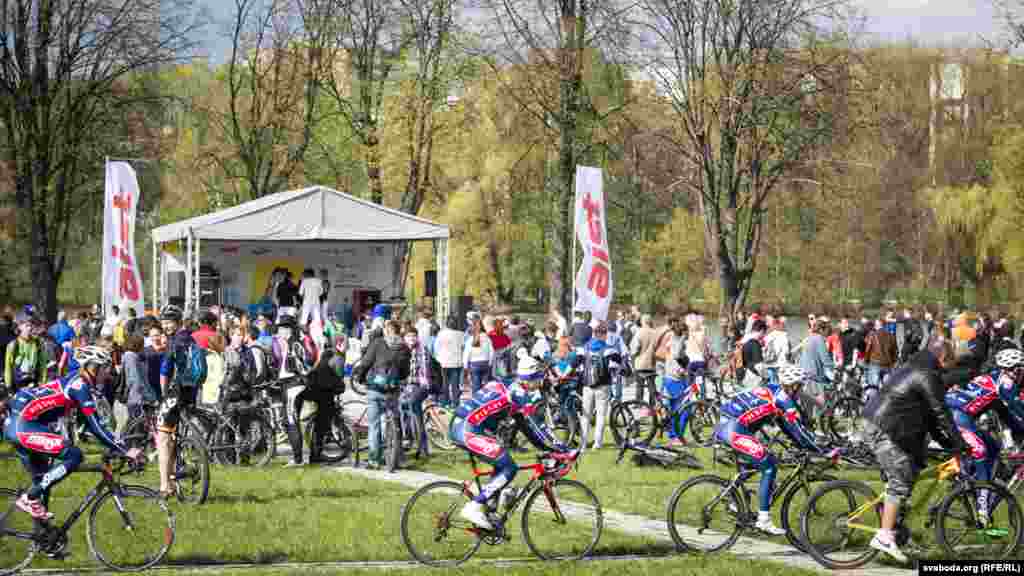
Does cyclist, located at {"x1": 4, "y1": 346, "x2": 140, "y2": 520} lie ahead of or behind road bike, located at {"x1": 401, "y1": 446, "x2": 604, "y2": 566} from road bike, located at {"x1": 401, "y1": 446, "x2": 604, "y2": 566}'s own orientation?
behind

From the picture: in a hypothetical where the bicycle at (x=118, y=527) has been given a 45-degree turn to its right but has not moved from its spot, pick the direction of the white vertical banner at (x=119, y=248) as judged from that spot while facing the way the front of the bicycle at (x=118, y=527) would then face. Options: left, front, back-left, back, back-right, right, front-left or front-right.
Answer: back-left

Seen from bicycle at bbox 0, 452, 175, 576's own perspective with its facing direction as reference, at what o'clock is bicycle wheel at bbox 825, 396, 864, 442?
The bicycle wheel is roughly at 11 o'clock from the bicycle.

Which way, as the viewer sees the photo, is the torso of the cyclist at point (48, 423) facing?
to the viewer's right

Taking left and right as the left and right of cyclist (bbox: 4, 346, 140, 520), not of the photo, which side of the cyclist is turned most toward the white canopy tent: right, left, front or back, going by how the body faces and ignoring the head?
left

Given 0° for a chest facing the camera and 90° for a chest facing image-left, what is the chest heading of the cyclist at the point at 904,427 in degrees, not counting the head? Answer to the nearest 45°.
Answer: approximately 270°

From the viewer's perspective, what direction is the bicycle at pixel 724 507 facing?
to the viewer's right

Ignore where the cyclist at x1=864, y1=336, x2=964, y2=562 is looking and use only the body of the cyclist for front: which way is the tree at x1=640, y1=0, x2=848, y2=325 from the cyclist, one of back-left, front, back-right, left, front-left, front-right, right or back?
left

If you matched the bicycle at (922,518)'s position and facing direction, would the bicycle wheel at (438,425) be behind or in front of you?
behind

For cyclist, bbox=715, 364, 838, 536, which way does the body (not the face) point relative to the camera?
to the viewer's right

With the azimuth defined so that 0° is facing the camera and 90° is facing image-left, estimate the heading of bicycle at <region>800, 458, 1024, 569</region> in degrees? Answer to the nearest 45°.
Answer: approximately 270°

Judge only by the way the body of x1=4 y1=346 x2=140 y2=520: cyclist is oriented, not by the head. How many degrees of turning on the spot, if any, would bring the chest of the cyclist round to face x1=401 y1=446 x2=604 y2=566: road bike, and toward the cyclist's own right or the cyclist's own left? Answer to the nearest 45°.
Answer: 0° — they already face it
